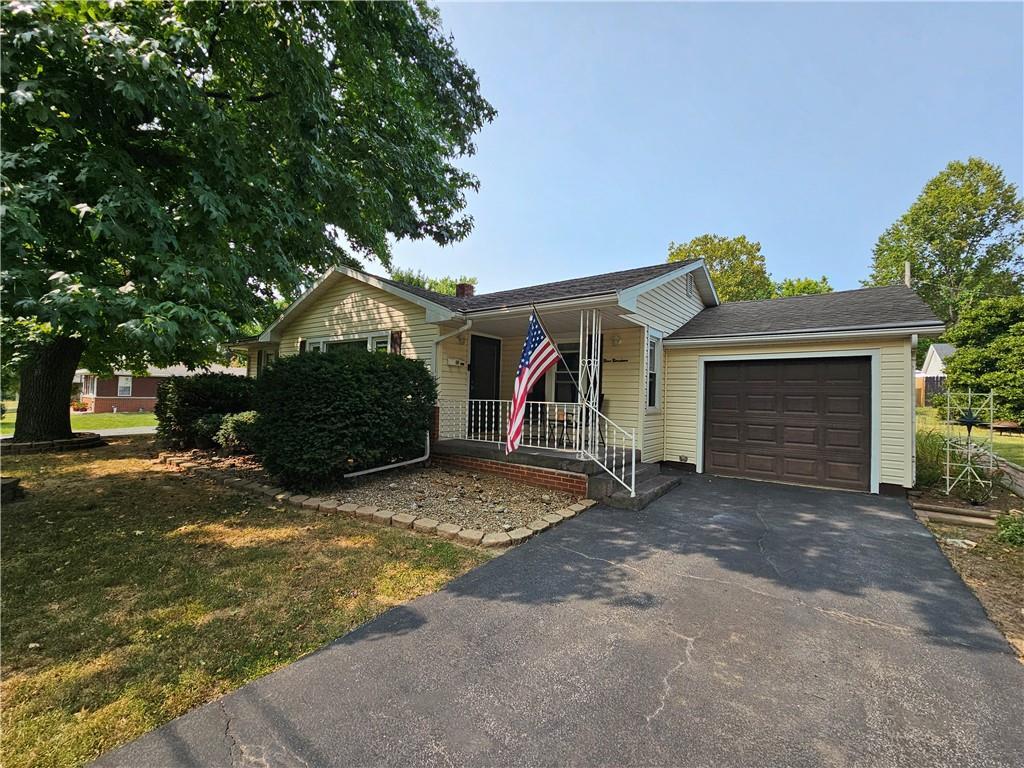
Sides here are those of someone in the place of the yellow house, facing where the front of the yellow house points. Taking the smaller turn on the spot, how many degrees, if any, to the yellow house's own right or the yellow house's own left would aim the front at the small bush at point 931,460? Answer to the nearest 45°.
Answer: approximately 135° to the yellow house's own left

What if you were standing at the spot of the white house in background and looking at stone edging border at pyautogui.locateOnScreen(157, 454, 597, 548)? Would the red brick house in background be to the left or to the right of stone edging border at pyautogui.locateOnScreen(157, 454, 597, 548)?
right

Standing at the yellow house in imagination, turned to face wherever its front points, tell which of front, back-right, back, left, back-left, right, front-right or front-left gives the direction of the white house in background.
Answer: back

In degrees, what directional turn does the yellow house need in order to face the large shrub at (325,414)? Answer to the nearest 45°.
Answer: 0° — it already faces it

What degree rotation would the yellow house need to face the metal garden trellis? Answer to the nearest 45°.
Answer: approximately 135° to its left

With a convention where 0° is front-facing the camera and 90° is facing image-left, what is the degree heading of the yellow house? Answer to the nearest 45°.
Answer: approximately 45°

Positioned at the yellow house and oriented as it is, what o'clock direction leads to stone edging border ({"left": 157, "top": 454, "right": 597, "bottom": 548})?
The stone edging border is roughly at 12 o'clock from the yellow house.

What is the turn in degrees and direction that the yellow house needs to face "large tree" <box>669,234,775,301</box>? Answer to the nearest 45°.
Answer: approximately 135° to its right

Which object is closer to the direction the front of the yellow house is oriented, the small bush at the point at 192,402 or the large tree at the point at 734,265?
the small bush

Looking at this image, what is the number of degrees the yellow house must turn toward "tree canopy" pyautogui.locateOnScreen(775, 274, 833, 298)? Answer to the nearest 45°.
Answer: approximately 180°

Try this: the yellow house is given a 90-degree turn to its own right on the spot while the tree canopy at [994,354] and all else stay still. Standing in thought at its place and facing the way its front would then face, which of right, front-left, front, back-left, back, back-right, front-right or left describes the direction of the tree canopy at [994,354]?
right

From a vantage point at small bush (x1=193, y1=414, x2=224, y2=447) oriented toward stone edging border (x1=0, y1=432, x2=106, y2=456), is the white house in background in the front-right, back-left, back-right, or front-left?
back-right
